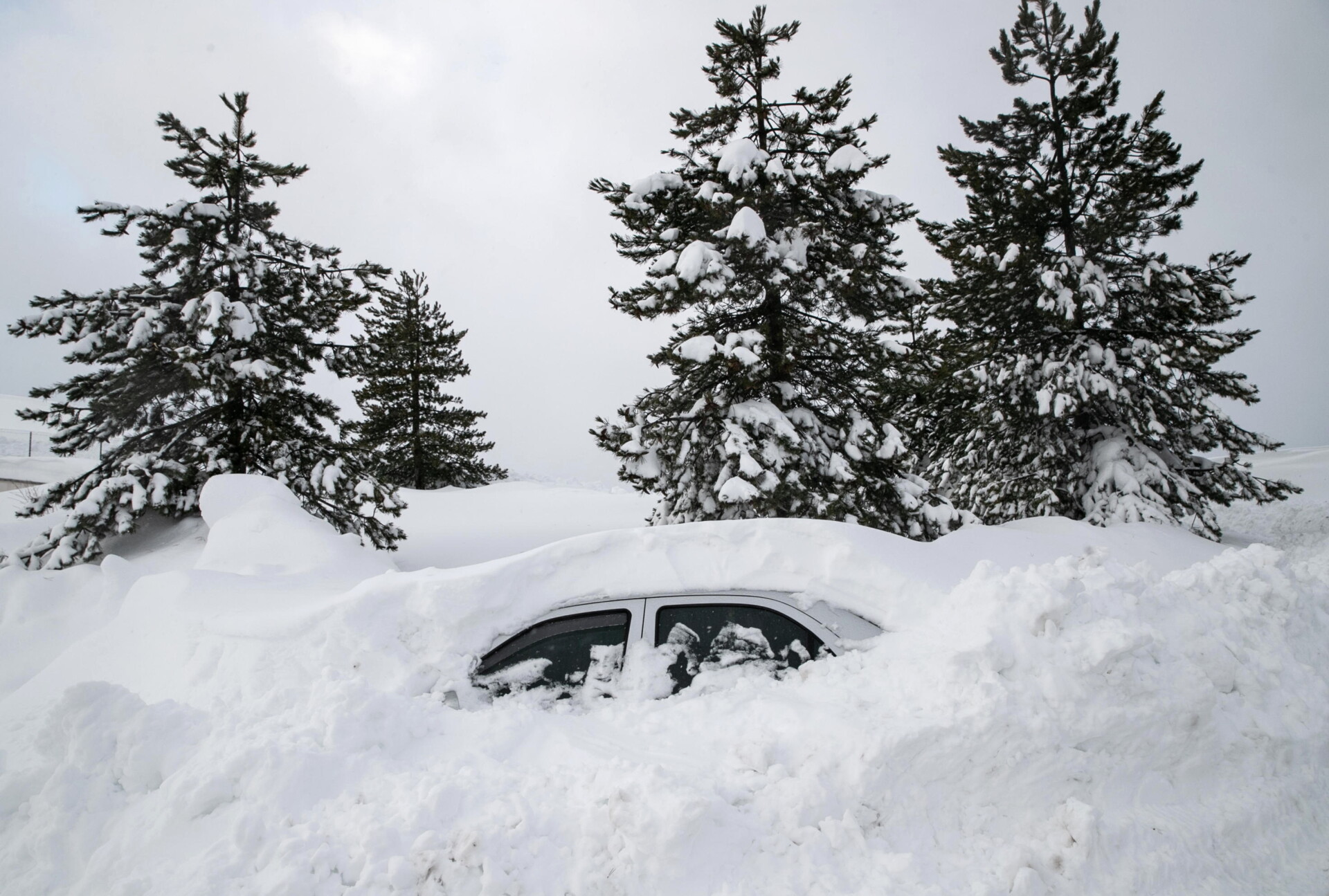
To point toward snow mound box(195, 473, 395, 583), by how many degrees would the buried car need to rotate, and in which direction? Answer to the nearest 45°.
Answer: approximately 45° to its right

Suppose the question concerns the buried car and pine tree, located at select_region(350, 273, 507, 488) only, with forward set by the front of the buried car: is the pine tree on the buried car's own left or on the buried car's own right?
on the buried car's own right

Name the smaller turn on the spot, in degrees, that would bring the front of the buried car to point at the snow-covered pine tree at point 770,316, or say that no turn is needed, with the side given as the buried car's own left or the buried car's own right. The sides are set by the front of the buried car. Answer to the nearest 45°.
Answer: approximately 90° to the buried car's own right

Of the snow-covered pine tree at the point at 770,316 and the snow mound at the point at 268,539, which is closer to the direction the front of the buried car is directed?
the snow mound

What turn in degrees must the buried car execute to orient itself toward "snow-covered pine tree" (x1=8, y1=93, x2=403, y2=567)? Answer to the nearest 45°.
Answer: approximately 45° to its right

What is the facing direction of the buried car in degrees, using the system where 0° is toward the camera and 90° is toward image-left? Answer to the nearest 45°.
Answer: approximately 90°

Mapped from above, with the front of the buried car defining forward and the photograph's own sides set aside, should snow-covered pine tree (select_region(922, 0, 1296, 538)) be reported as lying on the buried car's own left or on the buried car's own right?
on the buried car's own right
